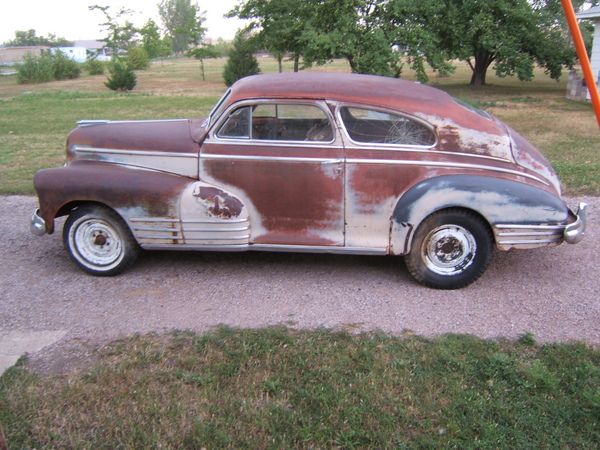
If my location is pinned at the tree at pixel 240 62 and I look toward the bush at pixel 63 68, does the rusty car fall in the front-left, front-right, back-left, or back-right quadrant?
back-left

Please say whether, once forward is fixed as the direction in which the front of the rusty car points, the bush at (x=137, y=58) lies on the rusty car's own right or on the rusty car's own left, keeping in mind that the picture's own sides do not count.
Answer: on the rusty car's own right

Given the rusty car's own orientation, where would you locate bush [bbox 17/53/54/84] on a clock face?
The bush is roughly at 2 o'clock from the rusty car.

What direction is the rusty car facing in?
to the viewer's left

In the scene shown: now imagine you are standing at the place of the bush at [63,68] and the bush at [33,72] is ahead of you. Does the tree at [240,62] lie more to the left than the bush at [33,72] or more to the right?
left

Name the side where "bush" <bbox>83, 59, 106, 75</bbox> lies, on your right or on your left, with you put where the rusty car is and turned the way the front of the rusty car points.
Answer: on your right

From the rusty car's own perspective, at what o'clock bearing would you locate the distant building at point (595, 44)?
The distant building is roughly at 4 o'clock from the rusty car.

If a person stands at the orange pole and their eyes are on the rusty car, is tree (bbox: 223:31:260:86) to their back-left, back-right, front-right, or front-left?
front-right

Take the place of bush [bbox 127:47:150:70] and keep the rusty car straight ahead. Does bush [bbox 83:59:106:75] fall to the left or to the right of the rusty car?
right

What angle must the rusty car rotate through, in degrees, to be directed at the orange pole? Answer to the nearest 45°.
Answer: approximately 135° to its left

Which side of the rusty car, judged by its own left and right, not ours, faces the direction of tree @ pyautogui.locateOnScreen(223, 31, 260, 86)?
right

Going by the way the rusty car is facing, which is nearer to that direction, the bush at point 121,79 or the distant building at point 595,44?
the bush

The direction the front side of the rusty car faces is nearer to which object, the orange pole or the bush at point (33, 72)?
the bush

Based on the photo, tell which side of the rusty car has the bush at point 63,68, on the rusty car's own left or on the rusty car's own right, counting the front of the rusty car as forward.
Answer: on the rusty car's own right
